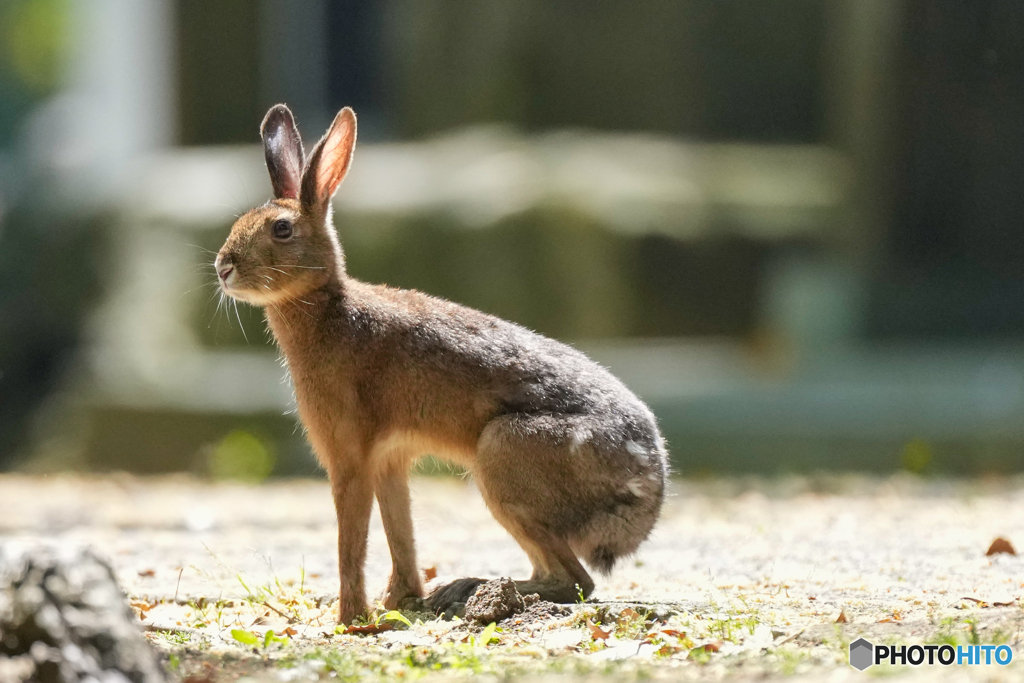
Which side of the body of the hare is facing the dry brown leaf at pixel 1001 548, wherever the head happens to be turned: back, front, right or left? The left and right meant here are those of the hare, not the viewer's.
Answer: back

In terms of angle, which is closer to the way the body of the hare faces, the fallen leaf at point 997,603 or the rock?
the rock

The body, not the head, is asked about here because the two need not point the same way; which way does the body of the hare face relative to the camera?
to the viewer's left

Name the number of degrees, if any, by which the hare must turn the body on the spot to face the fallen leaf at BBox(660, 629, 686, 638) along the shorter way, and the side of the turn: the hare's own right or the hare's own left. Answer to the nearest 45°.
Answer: approximately 135° to the hare's own left

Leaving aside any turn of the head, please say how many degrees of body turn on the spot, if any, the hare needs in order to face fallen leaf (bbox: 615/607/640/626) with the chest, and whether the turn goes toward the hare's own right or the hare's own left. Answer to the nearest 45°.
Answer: approximately 135° to the hare's own left

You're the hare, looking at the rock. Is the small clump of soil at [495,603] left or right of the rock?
left
